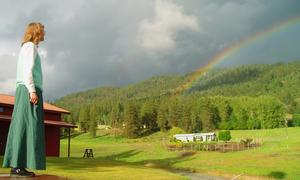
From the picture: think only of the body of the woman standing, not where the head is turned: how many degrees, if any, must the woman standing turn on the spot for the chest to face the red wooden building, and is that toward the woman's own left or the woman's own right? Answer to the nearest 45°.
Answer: approximately 90° to the woman's own left

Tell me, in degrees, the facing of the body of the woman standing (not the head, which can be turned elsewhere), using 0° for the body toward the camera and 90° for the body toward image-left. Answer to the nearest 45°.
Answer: approximately 270°

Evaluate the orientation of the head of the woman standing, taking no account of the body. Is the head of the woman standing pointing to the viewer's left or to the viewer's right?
to the viewer's right
